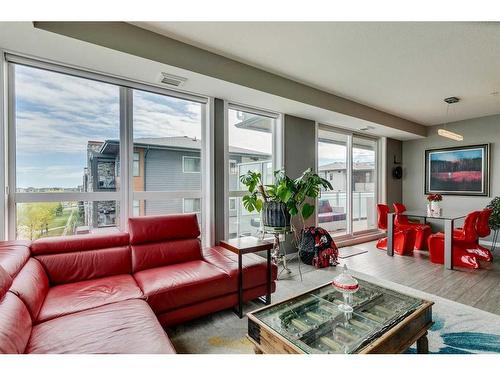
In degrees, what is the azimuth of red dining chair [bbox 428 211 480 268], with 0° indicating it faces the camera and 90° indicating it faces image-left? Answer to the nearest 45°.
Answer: approximately 90°

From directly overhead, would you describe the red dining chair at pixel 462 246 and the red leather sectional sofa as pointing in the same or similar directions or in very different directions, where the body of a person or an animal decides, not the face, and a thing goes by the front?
very different directions

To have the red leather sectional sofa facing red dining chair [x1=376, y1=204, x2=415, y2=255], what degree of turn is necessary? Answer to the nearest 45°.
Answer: approximately 45° to its left

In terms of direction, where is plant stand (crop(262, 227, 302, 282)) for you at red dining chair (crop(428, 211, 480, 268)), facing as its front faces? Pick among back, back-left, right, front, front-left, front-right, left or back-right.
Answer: front-left

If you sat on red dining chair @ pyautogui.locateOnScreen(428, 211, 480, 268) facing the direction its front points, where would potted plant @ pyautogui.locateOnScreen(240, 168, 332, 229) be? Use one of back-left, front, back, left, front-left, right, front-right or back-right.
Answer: front-left

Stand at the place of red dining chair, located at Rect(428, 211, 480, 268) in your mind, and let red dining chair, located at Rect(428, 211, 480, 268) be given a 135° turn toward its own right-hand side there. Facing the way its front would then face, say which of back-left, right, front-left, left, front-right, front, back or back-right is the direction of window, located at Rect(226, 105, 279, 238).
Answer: back

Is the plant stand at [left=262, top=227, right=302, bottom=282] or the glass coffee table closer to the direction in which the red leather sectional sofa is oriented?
the glass coffee table

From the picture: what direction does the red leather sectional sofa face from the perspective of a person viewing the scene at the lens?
facing the viewer and to the right of the viewer

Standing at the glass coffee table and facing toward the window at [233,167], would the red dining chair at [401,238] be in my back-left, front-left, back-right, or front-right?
front-right

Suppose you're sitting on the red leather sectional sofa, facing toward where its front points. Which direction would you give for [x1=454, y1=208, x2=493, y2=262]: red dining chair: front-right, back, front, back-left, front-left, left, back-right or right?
front-left

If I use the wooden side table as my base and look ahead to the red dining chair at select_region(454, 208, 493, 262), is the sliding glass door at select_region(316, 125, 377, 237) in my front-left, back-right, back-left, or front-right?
front-left

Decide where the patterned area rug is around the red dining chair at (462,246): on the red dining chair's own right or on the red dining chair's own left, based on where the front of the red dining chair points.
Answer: on the red dining chair's own left

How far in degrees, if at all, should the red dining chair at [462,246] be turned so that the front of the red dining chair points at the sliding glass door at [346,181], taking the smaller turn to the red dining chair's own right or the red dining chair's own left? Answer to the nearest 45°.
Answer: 0° — it already faces it
